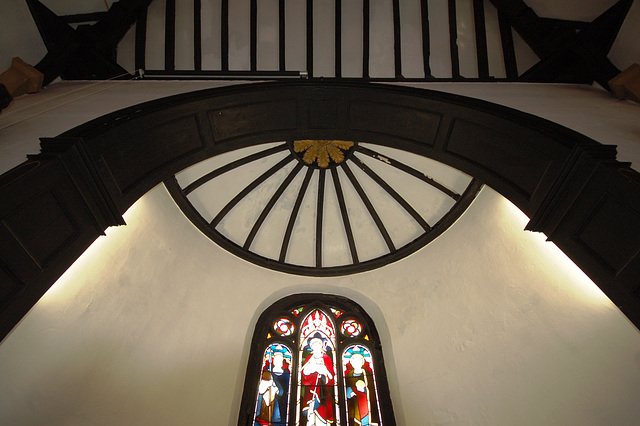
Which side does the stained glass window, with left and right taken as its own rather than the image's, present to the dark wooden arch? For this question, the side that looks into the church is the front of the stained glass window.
front

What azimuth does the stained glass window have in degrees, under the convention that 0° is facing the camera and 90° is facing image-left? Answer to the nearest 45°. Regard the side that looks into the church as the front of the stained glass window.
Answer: approximately 0°
